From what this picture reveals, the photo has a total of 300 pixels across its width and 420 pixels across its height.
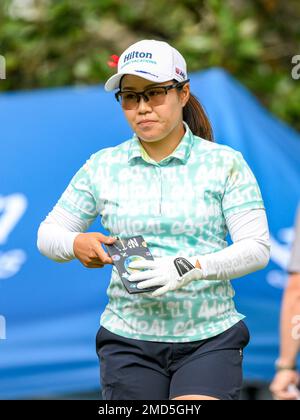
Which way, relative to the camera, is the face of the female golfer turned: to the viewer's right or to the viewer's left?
to the viewer's left

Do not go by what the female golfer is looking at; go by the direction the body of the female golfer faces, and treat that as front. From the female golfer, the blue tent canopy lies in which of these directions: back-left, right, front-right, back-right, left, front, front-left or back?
back

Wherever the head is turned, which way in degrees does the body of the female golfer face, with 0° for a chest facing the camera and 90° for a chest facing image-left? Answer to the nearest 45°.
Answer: approximately 0°
